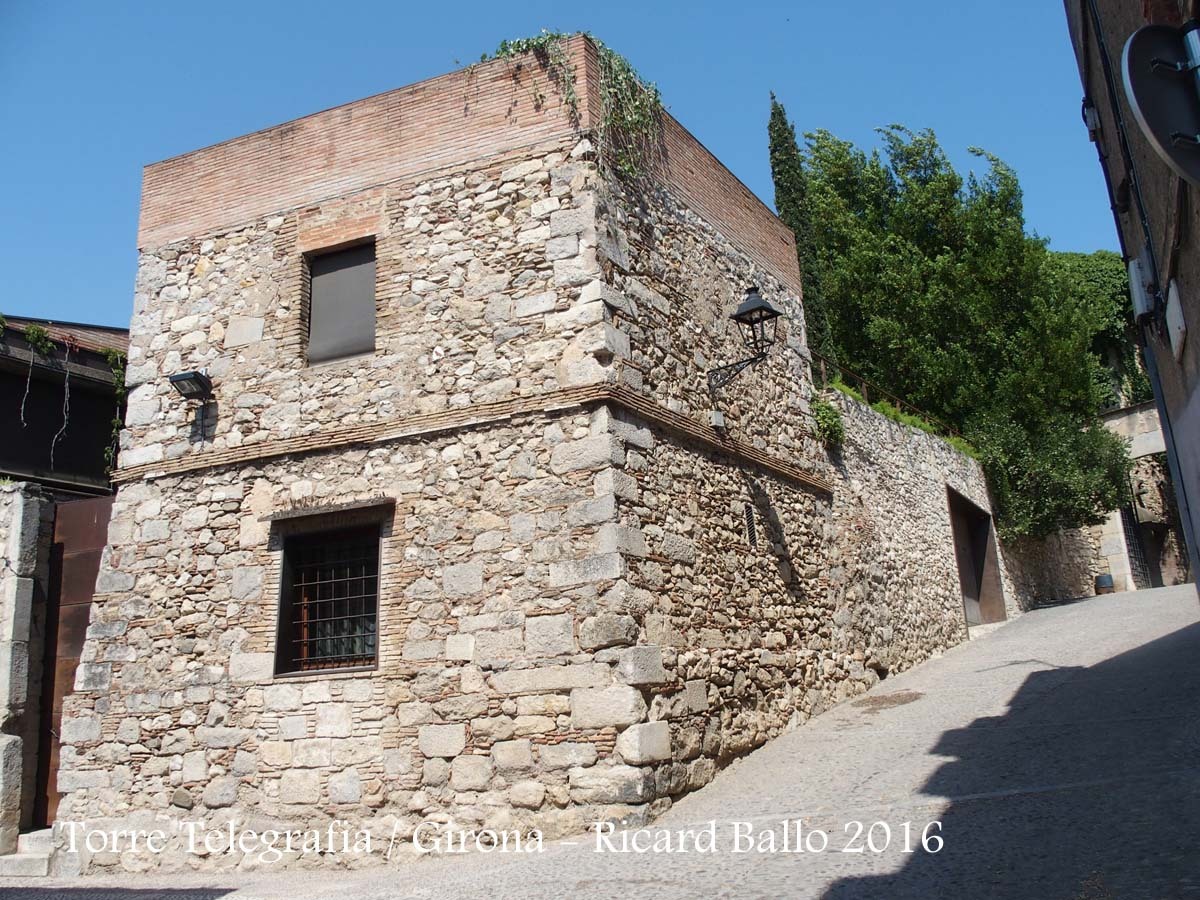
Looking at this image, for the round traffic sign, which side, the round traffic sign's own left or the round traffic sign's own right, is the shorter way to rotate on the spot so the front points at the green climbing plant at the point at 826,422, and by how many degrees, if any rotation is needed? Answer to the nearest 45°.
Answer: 0° — it already faces it

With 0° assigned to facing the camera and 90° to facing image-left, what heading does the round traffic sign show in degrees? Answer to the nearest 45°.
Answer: approximately 135°

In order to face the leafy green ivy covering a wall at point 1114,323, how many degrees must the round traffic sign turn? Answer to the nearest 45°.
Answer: approximately 45° to its right

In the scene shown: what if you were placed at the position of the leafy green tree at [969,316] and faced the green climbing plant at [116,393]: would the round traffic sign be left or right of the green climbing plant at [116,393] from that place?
left

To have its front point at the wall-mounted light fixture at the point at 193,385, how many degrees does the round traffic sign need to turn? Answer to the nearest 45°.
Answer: approximately 45° to its left

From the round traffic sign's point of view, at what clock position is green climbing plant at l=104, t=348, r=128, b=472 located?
The green climbing plant is roughly at 11 o'clock from the round traffic sign.
